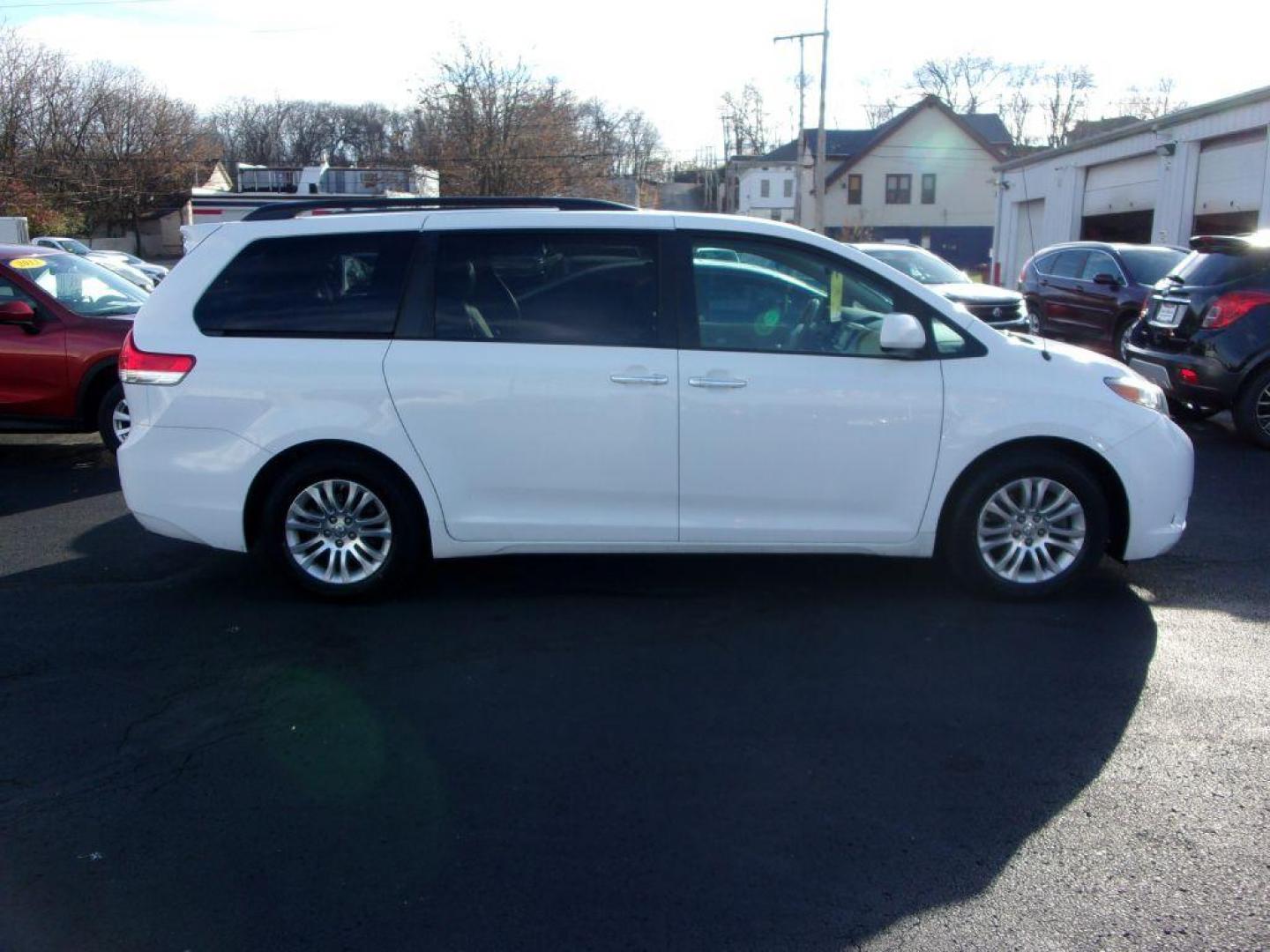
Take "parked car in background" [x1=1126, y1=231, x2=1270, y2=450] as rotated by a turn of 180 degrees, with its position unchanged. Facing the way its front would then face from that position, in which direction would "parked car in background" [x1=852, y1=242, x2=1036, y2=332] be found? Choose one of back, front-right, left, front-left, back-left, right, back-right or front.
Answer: right

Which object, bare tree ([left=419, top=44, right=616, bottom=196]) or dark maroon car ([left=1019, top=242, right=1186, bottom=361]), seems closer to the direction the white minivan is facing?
the dark maroon car

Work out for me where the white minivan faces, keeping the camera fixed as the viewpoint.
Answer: facing to the right of the viewer

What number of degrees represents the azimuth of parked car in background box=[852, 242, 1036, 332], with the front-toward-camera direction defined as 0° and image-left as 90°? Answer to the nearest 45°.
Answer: approximately 315°

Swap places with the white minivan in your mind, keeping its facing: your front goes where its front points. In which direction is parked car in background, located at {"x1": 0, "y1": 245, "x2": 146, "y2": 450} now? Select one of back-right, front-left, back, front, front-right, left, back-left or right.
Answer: back-left

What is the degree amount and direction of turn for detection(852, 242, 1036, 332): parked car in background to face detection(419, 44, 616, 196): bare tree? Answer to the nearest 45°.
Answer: approximately 180°

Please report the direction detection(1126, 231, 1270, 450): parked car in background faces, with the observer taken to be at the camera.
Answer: facing away from the viewer and to the right of the viewer

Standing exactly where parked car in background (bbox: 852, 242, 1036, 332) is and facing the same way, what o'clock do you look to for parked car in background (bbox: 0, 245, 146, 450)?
parked car in background (bbox: 0, 245, 146, 450) is roughly at 3 o'clock from parked car in background (bbox: 852, 242, 1036, 332).

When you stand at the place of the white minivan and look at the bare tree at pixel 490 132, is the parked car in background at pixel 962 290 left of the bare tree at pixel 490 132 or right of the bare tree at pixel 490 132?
right

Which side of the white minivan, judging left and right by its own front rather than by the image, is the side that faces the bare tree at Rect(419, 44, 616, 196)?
left

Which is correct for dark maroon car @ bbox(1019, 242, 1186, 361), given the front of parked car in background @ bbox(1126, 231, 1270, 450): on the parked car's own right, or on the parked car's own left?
on the parked car's own left
